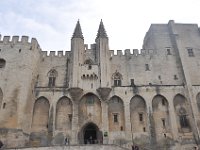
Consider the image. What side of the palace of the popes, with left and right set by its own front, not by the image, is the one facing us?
front
